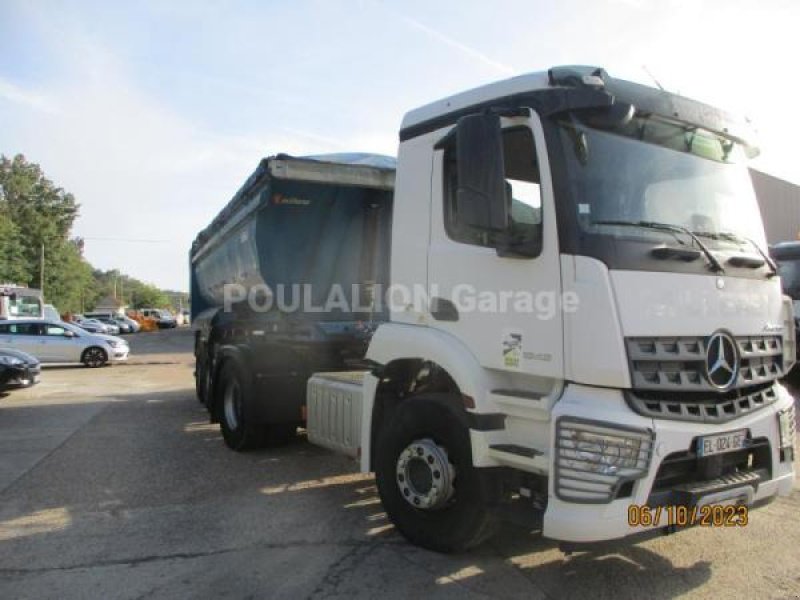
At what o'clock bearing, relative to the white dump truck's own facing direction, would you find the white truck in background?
The white truck in background is roughly at 6 o'clock from the white dump truck.

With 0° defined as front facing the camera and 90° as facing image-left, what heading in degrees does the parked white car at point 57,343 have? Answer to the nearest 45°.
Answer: approximately 270°

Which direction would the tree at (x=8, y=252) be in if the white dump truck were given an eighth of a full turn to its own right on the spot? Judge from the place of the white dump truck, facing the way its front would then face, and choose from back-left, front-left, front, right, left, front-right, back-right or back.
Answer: back-right

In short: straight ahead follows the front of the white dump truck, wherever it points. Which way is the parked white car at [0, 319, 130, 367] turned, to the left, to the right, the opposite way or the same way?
to the left

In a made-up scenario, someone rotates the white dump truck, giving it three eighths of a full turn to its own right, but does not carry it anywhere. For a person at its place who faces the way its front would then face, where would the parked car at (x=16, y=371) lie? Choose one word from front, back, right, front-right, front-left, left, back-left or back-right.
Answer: front-right

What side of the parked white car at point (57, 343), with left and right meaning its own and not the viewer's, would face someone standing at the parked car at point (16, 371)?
right

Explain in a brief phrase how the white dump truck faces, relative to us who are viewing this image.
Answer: facing the viewer and to the right of the viewer

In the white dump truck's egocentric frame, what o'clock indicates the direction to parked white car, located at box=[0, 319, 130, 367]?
The parked white car is roughly at 6 o'clock from the white dump truck.
